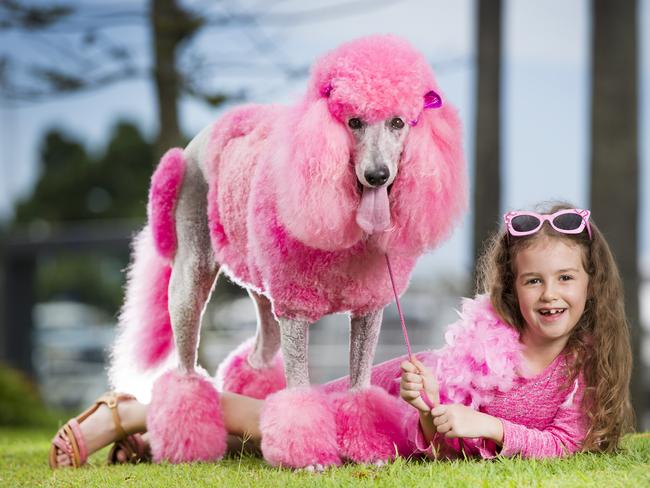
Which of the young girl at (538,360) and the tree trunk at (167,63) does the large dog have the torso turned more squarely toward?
the young girl

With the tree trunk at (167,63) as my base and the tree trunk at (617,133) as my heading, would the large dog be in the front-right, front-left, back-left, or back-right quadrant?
front-right

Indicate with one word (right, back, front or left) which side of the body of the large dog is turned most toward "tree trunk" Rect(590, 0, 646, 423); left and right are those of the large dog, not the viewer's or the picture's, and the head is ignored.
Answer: left

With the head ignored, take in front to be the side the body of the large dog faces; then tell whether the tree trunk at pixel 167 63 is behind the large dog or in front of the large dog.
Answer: behind

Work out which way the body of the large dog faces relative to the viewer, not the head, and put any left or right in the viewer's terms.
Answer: facing the viewer and to the right of the viewer

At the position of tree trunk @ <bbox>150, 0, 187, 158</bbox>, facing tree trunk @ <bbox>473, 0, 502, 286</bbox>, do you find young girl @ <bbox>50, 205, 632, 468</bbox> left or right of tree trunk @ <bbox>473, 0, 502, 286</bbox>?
right

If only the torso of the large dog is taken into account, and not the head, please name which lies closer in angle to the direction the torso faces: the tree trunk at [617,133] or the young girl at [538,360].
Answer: the young girl

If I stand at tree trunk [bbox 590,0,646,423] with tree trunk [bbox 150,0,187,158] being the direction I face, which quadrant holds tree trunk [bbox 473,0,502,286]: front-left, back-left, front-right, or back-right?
front-right

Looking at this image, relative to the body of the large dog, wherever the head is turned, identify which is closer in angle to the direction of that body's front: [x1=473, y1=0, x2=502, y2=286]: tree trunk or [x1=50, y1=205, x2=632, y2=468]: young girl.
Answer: the young girl

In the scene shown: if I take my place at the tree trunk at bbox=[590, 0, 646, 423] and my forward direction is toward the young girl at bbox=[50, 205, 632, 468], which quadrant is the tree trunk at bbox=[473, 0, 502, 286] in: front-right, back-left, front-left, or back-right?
back-right

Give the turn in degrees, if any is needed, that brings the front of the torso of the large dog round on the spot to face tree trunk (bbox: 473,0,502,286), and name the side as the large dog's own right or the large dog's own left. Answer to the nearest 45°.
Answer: approximately 135° to the large dog's own left

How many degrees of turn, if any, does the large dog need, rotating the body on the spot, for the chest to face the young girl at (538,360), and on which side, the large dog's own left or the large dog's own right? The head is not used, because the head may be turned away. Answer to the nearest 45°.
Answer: approximately 45° to the large dog's own left
